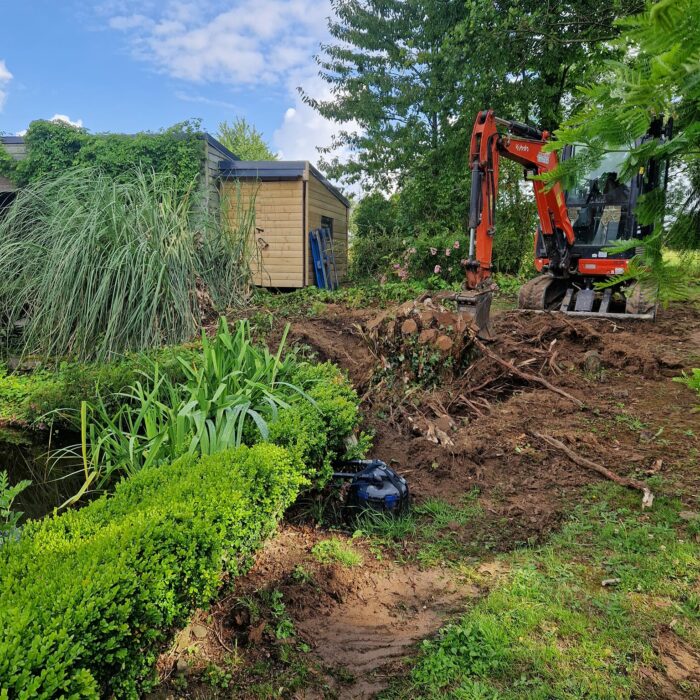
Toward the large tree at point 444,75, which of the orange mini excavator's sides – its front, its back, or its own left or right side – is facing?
right

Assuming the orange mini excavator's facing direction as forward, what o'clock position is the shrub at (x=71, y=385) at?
The shrub is roughly at 12 o'clock from the orange mini excavator.

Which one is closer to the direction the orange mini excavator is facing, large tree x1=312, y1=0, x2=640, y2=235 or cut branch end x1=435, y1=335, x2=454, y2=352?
the cut branch end

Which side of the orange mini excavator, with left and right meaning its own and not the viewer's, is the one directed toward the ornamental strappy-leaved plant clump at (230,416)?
front

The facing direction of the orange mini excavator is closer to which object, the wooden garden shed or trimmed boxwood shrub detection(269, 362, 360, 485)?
the trimmed boxwood shrub

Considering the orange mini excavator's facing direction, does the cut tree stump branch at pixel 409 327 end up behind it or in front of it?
in front

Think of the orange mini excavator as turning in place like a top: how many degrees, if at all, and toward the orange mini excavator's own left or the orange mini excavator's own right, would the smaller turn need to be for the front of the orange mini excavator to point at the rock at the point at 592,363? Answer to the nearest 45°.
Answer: approximately 45° to the orange mini excavator's own left

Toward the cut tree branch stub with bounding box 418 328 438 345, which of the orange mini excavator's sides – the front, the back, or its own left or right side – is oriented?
front

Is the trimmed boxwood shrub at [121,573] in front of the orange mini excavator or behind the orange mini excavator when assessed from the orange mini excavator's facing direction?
in front

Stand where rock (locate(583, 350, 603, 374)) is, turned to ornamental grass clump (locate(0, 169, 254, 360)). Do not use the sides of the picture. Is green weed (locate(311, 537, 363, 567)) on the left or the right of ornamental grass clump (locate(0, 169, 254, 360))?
left

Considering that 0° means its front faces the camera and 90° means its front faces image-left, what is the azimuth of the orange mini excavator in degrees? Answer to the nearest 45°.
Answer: approximately 45°

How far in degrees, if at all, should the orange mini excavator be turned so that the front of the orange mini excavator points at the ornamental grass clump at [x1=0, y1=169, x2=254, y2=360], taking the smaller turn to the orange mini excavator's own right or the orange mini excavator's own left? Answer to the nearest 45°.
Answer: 0° — it already faces it

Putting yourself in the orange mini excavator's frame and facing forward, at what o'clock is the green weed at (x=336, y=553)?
The green weed is roughly at 11 o'clock from the orange mini excavator.

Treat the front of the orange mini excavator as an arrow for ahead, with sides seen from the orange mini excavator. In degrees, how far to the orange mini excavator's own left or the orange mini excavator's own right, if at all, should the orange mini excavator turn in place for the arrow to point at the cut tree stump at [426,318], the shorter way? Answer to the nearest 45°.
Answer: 0° — it already faces it

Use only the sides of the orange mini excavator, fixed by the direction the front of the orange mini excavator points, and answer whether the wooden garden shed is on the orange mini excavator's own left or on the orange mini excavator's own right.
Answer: on the orange mini excavator's own right
